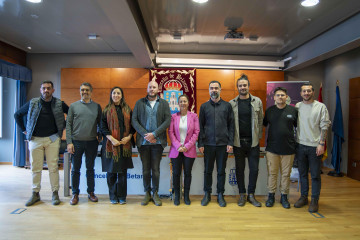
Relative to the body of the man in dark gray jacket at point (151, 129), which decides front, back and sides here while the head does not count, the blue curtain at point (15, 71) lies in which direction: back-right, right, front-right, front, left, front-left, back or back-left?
back-right

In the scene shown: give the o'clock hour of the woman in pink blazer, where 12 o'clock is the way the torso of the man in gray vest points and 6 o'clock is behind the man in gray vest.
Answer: The woman in pink blazer is roughly at 10 o'clock from the man in gray vest.

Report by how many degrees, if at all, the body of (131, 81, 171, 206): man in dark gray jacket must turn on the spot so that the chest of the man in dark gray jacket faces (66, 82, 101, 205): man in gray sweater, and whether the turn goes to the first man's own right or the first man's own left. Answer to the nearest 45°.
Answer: approximately 90° to the first man's own right

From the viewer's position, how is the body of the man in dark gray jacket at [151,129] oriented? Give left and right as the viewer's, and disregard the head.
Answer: facing the viewer

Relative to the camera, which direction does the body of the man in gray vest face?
toward the camera

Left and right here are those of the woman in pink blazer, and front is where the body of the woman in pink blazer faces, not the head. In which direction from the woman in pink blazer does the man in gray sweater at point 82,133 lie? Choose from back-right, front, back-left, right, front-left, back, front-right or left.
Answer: right

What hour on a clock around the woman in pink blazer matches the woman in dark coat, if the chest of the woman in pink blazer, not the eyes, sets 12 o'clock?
The woman in dark coat is roughly at 3 o'clock from the woman in pink blazer.

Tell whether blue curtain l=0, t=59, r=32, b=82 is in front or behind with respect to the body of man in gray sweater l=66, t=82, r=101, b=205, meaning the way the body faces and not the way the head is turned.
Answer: behind
